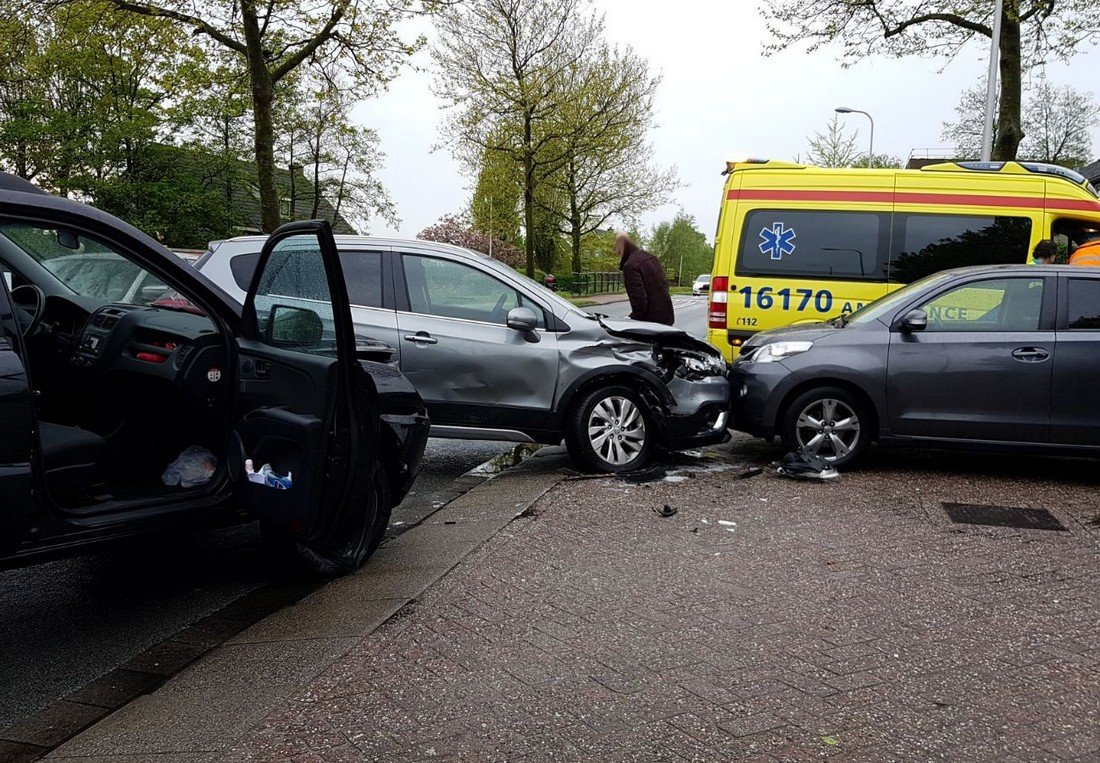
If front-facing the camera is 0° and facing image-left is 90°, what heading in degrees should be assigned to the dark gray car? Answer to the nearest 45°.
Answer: approximately 90°

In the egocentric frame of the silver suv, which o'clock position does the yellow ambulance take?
The yellow ambulance is roughly at 11 o'clock from the silver suv.

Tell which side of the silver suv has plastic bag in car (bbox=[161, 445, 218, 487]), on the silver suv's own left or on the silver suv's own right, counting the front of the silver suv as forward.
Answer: on the silver suv's own right

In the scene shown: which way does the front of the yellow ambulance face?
to the viewer's right

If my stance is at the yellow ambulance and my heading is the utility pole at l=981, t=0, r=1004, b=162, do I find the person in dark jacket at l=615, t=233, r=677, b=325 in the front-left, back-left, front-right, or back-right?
back-left

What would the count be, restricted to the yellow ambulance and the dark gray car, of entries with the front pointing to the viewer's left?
1

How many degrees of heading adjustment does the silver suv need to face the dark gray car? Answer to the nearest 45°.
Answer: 0° — it already faces it

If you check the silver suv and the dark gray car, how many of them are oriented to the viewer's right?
1

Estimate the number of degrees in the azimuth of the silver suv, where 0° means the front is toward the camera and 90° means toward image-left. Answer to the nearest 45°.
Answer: approximately 270°

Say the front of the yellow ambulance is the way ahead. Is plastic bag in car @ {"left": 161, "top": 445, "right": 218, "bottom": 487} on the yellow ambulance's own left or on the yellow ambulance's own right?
on the yellow ambulance's own right

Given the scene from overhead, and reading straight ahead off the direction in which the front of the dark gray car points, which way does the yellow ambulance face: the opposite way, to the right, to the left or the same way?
the opposite way

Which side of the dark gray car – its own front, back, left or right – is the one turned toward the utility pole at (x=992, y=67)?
right
